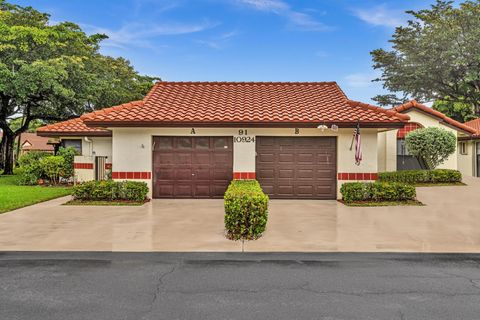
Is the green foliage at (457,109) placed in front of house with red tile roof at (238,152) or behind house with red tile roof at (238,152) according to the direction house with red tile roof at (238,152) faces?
behind

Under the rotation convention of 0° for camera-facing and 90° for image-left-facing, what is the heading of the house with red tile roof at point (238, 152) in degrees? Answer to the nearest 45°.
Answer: approximately 0°

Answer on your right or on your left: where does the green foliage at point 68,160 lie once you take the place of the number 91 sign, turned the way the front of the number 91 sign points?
on your right

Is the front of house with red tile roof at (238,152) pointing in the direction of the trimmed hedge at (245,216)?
yes

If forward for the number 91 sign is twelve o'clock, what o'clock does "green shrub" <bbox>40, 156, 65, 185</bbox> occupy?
The green shrub is roughly at 4 o'clock from the number 91 sign.

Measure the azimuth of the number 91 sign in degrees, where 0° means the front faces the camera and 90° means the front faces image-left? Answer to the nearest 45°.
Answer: approximately 0°

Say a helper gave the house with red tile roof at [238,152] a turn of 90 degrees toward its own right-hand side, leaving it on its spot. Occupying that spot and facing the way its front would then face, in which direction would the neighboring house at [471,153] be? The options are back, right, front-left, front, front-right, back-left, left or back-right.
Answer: back-right

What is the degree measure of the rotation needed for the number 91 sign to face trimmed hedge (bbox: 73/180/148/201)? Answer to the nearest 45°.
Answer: approximately 90° to its right

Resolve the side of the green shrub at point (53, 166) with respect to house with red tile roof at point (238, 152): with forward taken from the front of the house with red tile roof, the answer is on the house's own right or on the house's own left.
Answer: on the house's own right

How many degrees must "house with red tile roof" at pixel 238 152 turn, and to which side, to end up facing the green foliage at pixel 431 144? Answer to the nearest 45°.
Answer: approximately 135° to its left

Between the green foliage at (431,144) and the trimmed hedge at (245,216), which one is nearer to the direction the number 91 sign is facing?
the trimmed hedge

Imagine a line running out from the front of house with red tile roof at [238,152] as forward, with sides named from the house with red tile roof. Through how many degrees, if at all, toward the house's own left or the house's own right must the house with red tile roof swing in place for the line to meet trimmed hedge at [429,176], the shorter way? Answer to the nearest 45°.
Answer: approximately 135° to the house's own left

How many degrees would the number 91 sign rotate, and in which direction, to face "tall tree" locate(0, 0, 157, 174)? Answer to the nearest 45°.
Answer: approximately 135° to its right

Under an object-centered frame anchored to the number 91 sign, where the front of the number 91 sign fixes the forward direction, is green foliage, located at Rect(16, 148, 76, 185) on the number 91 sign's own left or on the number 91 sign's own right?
on the number 91 sign's own right
